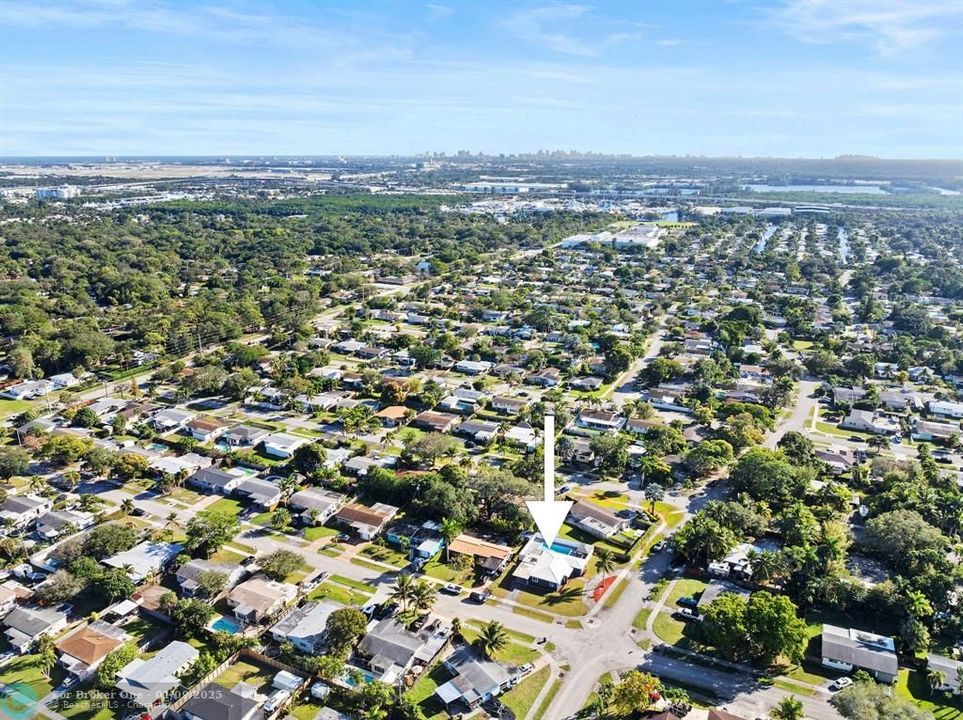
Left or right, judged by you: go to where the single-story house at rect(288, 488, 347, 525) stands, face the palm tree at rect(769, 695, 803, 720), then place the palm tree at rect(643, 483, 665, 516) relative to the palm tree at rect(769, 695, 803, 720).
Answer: left

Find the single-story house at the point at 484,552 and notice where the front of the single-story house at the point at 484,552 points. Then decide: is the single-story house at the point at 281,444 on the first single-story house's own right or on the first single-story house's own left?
on the first single-story house's own right

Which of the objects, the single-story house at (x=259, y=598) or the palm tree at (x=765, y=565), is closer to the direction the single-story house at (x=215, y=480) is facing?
the single-story house

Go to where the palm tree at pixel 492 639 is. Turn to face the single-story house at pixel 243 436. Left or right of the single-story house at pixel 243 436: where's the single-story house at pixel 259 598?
left

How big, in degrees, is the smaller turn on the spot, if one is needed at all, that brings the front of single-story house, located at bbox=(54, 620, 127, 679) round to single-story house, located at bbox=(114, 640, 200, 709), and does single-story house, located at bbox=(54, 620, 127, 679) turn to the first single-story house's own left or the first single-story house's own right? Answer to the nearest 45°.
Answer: approximately 90° to the first single-story house's own left

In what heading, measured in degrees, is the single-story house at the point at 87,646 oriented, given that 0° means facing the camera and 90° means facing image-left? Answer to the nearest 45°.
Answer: approximately 45°

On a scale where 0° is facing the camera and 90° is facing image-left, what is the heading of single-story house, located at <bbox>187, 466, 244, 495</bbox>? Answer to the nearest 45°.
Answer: approximately 45°

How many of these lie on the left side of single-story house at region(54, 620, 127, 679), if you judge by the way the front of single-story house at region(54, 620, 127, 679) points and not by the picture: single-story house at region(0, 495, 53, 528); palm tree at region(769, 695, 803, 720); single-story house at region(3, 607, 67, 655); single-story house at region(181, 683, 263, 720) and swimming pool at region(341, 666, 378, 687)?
3

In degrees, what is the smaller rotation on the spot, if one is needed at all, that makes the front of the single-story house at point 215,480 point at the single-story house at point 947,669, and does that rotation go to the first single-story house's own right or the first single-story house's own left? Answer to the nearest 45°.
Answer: approximately 90° to the first single-story house's own left

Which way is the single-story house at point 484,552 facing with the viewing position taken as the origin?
facing the viewer and to the left of the viewer

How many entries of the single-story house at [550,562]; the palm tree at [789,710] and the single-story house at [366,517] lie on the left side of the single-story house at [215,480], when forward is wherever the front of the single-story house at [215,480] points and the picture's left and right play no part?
3

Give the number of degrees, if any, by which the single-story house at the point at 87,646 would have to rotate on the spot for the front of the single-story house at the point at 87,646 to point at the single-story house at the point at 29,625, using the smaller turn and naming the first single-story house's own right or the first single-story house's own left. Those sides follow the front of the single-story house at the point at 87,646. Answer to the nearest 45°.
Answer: approximately 90° to the first single-story house's own right

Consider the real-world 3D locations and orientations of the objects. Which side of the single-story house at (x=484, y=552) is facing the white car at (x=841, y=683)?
left
